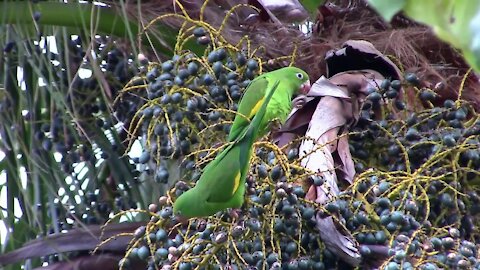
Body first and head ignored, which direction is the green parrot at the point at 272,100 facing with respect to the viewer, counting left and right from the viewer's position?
facing to the right of the viewer

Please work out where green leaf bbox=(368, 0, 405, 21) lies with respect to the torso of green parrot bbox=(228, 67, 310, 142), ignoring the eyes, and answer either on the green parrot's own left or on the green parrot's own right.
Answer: on the green parrot's own right
